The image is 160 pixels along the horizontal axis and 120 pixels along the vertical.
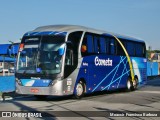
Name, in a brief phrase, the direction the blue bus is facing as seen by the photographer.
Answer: facing the viewer and to the left of the viewer
